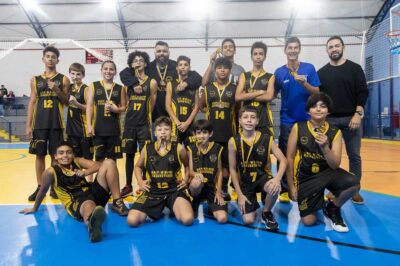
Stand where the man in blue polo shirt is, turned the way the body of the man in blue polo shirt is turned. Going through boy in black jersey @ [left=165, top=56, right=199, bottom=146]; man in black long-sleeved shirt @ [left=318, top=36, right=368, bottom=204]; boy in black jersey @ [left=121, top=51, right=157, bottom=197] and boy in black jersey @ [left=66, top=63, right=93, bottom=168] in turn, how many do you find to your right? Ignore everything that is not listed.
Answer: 3

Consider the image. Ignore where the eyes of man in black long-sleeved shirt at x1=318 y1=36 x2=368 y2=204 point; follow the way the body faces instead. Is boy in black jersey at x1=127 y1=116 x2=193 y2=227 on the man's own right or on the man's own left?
on the man's own right

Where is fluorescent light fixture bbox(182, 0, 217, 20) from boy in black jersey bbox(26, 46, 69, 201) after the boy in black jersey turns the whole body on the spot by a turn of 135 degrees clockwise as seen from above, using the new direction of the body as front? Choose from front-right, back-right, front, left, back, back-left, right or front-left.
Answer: right

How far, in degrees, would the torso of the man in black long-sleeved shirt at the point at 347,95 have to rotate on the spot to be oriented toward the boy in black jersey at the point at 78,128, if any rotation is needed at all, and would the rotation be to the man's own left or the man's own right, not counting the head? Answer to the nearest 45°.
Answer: approximately 90° to the man's own right

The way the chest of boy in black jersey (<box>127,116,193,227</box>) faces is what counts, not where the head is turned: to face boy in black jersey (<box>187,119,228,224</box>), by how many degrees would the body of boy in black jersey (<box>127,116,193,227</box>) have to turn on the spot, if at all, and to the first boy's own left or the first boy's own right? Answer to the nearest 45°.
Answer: approximately 90° to the first boy's own left

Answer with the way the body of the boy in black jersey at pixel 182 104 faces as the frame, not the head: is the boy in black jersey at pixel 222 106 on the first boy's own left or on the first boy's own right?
on the first boy's own left

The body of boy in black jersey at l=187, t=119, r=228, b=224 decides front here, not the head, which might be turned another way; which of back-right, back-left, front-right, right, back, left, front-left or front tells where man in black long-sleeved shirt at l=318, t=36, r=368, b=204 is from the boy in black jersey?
left

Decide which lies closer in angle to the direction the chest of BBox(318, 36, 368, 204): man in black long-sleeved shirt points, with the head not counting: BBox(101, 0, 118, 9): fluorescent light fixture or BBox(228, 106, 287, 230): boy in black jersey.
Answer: the boy in black jersey

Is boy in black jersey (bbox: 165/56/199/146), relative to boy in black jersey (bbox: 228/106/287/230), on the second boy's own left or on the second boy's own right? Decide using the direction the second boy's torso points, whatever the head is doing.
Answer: on the second boy's own right
